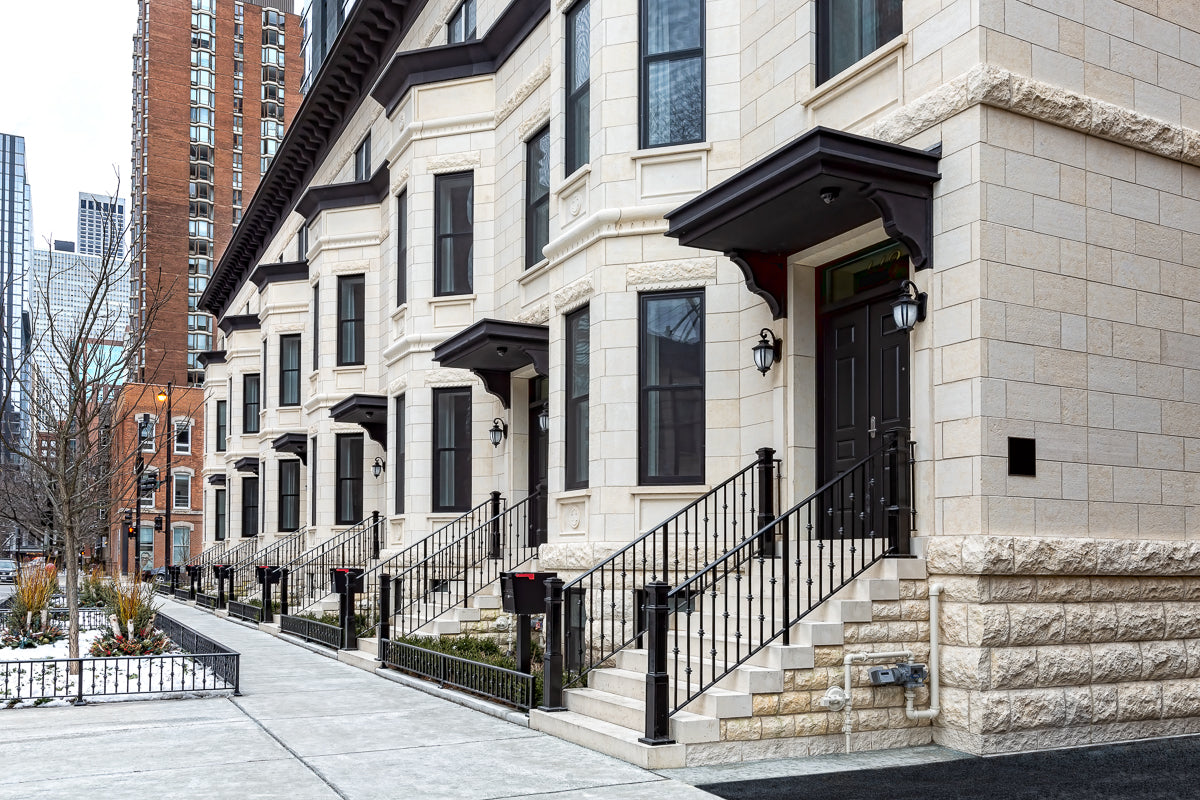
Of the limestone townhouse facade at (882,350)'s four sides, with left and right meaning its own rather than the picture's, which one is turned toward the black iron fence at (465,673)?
right

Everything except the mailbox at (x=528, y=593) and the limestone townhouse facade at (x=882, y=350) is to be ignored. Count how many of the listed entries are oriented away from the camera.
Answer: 0

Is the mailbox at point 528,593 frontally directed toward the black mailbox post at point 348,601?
no

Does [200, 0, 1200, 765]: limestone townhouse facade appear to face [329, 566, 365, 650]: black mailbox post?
no

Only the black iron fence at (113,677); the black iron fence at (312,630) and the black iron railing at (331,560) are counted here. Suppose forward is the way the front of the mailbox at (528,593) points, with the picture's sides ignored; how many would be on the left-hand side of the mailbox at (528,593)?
0

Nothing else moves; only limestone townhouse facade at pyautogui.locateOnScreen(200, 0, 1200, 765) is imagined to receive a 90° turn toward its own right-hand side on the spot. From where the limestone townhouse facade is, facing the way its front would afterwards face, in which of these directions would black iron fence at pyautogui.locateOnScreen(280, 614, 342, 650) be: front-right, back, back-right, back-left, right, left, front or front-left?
front

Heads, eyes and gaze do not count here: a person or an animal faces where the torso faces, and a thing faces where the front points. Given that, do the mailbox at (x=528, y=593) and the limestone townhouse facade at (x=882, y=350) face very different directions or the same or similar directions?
same or similar directions

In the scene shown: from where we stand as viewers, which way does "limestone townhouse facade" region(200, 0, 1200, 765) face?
facing the viewer and to the left of the viewer

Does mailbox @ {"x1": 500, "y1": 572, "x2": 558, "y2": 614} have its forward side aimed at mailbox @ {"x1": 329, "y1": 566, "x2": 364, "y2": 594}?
no
